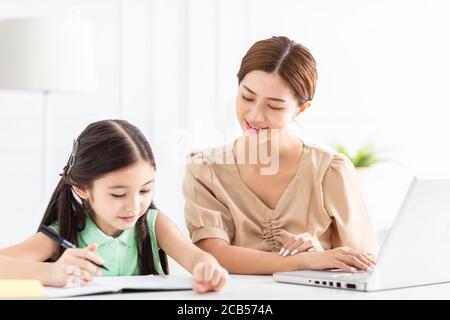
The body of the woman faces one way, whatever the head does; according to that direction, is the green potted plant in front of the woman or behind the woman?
behind

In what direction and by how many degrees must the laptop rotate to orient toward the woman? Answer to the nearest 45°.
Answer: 0° — it already faces them

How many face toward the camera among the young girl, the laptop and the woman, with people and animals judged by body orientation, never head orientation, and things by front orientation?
2

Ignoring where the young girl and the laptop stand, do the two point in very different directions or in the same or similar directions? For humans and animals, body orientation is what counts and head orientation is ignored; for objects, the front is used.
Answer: very different directions

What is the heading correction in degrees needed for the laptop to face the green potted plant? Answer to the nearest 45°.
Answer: approximately 45° to its right

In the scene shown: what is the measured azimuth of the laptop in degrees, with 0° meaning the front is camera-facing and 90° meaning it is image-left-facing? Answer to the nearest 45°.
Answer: approximately 135°

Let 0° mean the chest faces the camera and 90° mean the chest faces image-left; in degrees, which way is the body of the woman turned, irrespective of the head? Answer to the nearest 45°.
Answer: approximately 0°

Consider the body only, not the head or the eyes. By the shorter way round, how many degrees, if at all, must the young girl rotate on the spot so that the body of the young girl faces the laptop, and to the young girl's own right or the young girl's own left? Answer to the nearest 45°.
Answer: approximately 45° to the young girl's own left

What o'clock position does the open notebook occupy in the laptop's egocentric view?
The open notebook is roughly at 10 o'clock from the laptop.
